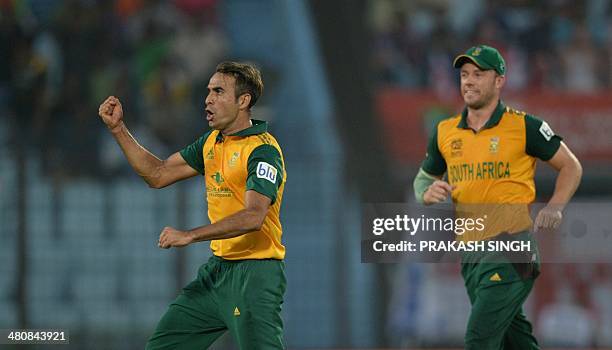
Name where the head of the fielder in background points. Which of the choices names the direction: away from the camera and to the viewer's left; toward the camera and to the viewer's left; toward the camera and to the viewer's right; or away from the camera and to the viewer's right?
toward the camera and to the viewer's left

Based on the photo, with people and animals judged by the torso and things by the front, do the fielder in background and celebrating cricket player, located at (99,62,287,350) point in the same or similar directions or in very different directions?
same or similar directions

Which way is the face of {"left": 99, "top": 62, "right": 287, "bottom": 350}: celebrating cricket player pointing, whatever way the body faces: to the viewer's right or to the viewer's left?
to the viewer's left

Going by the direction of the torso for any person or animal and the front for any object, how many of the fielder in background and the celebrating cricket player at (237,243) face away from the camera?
0

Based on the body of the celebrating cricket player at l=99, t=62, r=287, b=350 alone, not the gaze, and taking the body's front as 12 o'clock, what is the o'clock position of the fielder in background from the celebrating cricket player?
The fielder in background is roughly at 7 o'clock from the celebrating cricket player.

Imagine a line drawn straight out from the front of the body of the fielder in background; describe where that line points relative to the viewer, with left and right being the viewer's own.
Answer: facing the viewer and to the left of the viewer
